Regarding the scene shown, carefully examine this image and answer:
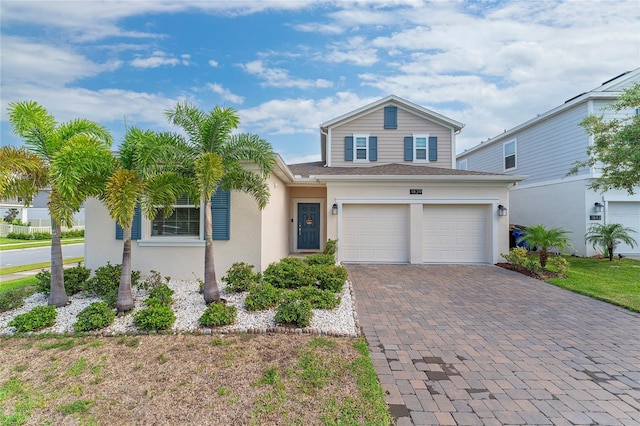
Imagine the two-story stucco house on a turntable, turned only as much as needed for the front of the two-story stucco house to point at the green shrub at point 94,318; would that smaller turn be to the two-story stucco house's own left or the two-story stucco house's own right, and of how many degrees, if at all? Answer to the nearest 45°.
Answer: approximately 45° to the two-story stucco house's own right

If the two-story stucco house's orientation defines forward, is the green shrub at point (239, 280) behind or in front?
in front

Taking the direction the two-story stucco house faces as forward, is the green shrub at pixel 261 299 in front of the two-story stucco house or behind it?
in front

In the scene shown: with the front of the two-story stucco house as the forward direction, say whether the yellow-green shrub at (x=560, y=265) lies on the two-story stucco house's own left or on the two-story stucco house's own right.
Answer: on the two-story stucco house's own left

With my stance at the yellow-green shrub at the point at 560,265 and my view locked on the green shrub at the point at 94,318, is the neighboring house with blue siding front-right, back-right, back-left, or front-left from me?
back-right

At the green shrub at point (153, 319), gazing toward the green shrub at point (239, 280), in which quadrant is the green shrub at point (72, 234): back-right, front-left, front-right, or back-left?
front-left

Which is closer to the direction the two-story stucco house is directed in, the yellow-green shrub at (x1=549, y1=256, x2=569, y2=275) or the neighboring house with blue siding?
the yellow-green shrub

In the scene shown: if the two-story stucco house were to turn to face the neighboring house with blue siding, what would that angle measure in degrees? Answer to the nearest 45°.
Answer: approximately 90° to its left

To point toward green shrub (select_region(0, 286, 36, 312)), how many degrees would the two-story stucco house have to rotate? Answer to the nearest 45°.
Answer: approximately 45° to its right

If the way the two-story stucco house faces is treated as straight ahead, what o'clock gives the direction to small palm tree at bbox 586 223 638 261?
The small palm tree is roughly at 9 o'clock from the two-story stucco house.

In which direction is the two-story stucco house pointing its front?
toward the camera

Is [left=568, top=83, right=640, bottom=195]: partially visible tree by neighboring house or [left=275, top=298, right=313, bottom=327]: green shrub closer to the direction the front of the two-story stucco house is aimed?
the green shrub
